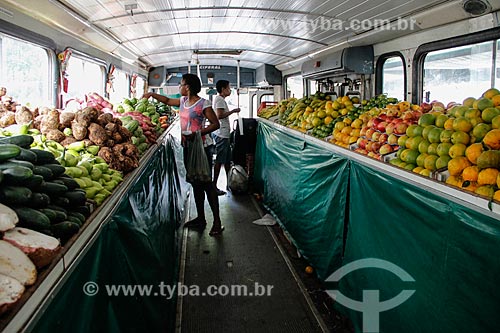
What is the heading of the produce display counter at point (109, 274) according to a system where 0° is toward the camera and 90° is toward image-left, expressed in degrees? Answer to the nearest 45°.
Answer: approximately 270°

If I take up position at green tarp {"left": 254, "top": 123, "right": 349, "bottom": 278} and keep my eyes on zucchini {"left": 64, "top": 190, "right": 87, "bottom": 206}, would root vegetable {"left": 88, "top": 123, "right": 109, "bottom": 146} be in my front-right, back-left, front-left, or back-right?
front-right

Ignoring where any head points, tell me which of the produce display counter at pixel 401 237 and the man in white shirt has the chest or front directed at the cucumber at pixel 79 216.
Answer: the produce display counter

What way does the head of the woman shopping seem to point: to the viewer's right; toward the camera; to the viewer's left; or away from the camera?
to the viewer's left

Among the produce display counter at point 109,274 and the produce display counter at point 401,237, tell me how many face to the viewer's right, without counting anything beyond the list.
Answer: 1

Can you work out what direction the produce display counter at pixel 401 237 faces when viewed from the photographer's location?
facing the viewer and to the left of the viewer

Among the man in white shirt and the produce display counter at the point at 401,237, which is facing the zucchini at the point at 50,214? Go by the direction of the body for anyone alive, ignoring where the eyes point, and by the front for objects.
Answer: the produce display counter

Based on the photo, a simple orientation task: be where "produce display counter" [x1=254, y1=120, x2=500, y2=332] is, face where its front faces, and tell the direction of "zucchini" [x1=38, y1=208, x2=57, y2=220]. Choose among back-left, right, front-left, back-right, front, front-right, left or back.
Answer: front

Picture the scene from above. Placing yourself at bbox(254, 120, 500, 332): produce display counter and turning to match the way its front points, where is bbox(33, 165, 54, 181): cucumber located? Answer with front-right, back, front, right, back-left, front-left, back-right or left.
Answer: front
